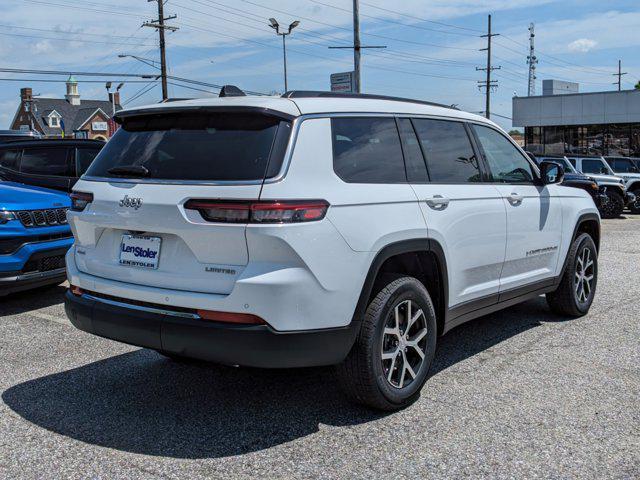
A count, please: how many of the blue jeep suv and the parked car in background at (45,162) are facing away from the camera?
0

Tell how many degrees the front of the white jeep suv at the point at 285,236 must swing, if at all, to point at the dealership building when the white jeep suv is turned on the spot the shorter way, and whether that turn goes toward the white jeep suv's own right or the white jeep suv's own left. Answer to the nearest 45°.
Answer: approximately 45° to the white jeep suv's own left

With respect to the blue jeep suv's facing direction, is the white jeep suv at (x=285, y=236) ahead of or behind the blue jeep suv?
ahead

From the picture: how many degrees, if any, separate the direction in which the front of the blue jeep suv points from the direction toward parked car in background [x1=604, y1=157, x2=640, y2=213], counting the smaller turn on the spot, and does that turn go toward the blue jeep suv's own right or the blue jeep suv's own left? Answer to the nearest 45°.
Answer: approximately 90° to the blue jeep suv's own left

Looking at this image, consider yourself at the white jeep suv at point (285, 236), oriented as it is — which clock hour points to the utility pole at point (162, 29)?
The utility pole is roughly at 10 o'clock from the white jeep suv.

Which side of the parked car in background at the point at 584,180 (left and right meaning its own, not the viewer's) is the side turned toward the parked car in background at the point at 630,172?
left

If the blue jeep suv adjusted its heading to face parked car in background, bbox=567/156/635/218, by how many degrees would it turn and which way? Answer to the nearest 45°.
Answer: approximately 90° to its left
